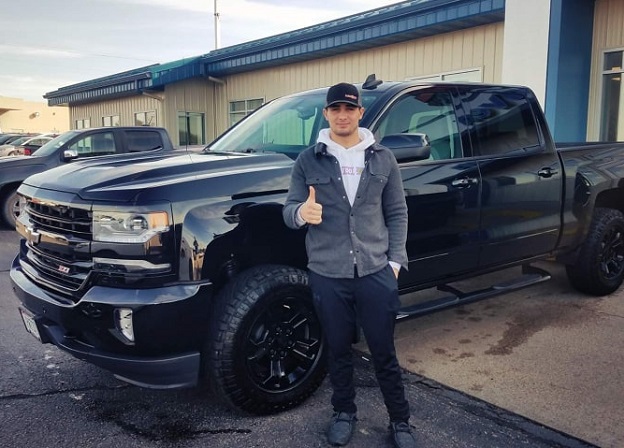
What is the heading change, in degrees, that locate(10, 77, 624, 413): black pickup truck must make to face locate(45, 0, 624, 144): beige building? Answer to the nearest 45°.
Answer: approximately 135° to its right

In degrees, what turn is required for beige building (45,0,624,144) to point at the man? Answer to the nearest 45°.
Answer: approximately 45° to its left

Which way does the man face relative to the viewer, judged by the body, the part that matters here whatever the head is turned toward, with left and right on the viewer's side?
facing the viewer

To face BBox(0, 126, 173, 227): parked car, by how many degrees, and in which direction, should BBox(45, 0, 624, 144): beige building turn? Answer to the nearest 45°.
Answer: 0° — it already faces it

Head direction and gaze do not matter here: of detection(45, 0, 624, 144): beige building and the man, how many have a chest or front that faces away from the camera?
0

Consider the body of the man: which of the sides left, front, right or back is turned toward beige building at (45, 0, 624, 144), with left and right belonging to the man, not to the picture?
back

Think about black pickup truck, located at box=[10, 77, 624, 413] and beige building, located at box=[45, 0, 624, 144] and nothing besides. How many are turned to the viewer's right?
0

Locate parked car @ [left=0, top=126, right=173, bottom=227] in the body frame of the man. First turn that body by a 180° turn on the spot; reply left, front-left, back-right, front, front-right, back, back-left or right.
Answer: front-left
